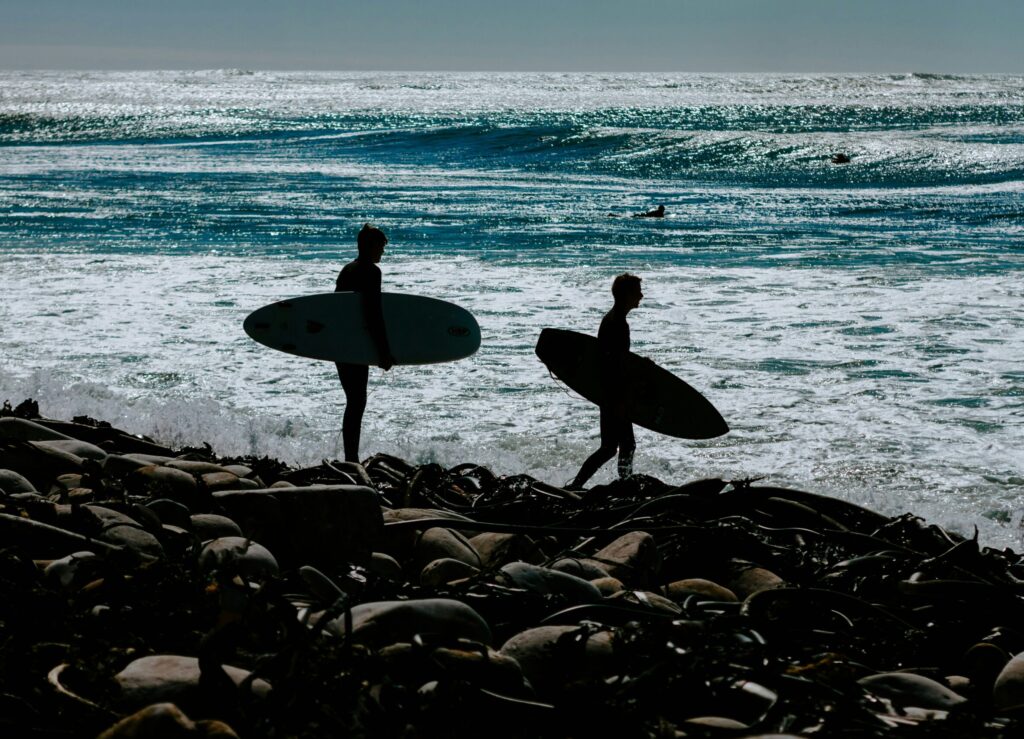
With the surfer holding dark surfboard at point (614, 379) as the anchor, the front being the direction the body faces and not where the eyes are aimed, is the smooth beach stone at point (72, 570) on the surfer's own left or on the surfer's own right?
on the surfer's own right

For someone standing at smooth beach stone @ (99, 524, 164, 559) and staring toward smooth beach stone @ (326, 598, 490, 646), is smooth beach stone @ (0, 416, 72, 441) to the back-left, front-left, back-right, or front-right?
back-left

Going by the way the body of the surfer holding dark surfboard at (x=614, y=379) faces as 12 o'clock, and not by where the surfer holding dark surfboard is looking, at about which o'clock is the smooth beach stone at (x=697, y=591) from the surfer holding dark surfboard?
The smooth beach stone is roughly at 3 o'clock from the surfer holding dark surfboard.

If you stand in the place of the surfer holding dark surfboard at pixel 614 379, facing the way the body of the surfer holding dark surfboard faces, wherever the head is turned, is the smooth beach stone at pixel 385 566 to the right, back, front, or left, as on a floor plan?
right

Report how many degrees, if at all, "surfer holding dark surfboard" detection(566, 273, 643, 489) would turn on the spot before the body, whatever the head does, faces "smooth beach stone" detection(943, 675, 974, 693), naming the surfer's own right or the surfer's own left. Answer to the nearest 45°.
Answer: approximately 90° to the surfer's own right

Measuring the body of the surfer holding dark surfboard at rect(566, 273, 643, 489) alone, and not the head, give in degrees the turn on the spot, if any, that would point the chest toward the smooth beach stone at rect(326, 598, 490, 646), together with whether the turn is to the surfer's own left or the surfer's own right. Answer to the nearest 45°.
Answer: approximately 90° to the surfer's own right

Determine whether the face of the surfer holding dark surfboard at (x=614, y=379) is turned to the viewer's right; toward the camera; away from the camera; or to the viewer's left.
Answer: to the viewer's right

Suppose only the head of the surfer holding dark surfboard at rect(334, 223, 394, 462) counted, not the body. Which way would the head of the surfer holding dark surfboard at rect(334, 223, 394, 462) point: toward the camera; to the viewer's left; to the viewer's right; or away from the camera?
to the viewer's right

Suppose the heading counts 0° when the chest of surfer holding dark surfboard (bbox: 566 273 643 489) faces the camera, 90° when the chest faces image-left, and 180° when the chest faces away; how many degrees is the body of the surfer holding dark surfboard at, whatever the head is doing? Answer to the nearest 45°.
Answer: approximately 270°

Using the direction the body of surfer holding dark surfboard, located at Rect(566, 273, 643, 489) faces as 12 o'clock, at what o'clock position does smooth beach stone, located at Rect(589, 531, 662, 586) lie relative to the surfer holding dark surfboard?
The smooth beach stone is roughly at 3 o'clock from the surfer holding dark surfboard.
